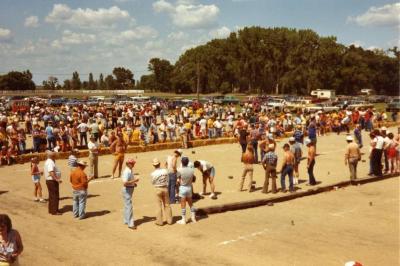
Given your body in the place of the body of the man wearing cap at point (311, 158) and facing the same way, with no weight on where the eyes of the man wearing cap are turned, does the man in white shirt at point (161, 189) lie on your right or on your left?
on your left

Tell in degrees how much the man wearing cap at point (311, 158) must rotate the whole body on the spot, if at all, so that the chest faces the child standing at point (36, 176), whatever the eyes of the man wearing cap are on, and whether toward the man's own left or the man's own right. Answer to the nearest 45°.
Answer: approximately 45° to the man's own left

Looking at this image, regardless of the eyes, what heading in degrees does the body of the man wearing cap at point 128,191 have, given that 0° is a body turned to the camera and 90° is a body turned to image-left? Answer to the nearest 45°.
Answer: approximately 270°

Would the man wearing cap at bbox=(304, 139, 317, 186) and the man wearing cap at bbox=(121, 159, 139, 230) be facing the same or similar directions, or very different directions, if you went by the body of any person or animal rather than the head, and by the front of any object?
very different directions

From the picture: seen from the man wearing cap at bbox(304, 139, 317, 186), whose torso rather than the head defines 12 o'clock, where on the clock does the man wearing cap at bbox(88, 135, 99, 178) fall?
the man wearing cap at bbox(88, 135, 99, 178) is roughly at 12 o'clock from the man wearing cap at bbox(304, 139, 317, 186).

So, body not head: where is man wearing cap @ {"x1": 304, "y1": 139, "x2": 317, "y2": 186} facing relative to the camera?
to the viewer's left

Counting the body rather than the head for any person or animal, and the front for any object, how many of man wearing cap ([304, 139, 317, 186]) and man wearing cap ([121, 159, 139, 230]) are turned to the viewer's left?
1

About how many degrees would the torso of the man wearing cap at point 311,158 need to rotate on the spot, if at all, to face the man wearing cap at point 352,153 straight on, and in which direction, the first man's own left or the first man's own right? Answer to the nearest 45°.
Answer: approximately 135° to the first man's own right
